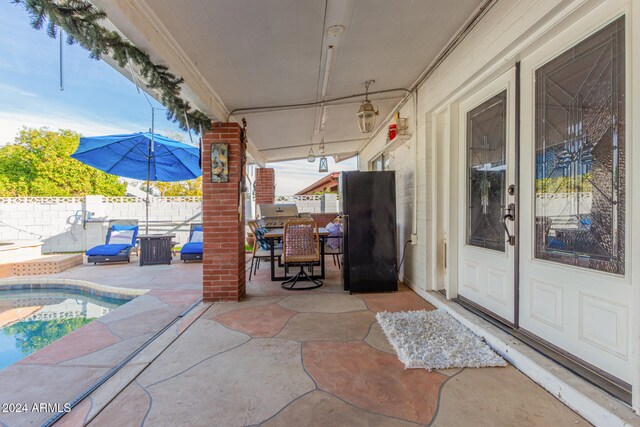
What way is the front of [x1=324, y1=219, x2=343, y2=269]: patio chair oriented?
to the viewer's left

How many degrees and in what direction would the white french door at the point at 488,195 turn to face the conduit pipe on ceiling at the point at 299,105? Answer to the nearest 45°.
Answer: approximately 45° to its right

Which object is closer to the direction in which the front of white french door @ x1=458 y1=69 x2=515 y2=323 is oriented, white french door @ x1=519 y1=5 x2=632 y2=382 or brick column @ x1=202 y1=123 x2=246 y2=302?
the brick column

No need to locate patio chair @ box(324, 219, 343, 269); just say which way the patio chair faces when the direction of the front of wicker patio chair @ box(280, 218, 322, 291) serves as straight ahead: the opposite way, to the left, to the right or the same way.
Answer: to the left

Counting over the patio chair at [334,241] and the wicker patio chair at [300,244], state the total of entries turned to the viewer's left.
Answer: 1

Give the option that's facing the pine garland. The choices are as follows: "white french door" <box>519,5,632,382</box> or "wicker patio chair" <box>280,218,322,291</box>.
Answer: the white french door

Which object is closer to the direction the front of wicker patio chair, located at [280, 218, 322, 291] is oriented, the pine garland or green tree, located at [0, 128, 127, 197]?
the green tree

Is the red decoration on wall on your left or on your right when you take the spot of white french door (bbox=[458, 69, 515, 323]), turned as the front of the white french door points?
on your right

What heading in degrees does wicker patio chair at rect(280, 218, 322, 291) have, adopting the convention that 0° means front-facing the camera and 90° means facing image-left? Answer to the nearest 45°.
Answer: approximately 180°

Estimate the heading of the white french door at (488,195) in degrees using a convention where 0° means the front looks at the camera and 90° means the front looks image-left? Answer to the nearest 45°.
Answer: approximately 45°

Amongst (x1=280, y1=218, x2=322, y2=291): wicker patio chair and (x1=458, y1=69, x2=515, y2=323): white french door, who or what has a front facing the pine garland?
the white french door

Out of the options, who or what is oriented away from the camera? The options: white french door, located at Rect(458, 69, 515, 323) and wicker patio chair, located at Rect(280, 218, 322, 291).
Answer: the wicker patio chair

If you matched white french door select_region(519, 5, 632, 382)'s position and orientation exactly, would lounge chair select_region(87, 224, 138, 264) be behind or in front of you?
in front

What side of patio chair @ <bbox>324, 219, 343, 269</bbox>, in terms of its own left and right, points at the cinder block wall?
front

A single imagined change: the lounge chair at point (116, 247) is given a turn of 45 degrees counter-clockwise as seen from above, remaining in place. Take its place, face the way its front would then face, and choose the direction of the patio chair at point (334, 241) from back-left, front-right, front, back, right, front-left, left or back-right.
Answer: front-left
